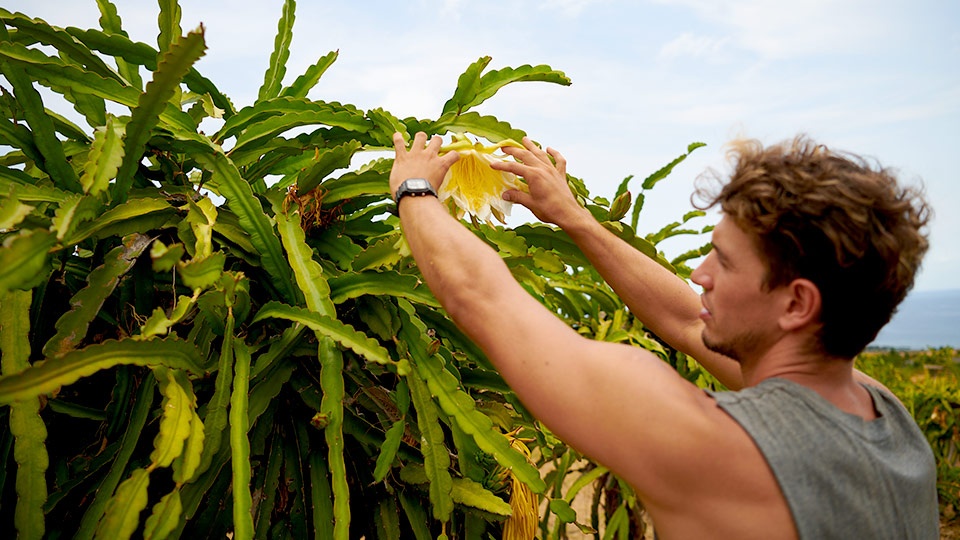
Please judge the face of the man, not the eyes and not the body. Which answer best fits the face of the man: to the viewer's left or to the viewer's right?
to the viewer's left

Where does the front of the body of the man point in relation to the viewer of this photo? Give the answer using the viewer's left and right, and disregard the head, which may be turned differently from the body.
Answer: facing away from the viewer and to the left of the viewer
